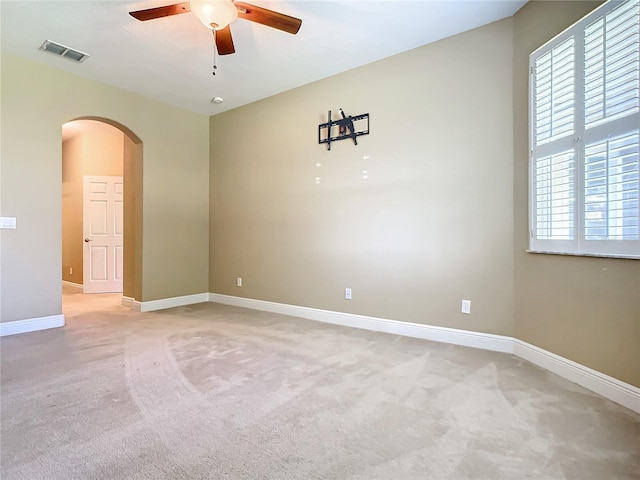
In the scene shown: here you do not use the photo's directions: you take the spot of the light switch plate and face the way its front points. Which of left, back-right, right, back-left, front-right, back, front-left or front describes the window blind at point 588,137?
front-left

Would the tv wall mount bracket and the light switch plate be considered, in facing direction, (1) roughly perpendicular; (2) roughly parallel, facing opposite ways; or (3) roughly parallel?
roughly perpendicular

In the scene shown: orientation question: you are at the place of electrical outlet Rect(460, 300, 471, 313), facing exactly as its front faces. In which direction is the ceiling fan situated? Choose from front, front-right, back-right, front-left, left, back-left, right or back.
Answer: front-right

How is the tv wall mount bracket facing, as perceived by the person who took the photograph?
facing the viewer and to the left of the viewer

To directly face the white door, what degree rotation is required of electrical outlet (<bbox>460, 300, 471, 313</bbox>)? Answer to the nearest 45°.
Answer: approximately 90° to its right

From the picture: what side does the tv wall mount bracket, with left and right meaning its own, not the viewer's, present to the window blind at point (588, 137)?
left

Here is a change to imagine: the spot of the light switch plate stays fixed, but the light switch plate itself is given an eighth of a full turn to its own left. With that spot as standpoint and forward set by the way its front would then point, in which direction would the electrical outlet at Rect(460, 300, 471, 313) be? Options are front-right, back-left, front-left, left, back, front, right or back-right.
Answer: front

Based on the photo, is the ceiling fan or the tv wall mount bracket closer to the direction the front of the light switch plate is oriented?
the ceiling fan

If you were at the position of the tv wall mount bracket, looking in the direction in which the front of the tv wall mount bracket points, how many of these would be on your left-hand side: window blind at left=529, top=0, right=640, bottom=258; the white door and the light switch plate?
1

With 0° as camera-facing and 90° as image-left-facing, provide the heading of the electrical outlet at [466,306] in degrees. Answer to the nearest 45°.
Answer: approximately 0°

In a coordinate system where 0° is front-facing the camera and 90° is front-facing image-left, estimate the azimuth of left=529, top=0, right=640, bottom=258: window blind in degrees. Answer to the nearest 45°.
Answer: approximately 45°

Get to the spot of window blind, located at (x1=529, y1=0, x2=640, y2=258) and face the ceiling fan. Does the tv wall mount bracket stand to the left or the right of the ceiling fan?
right
